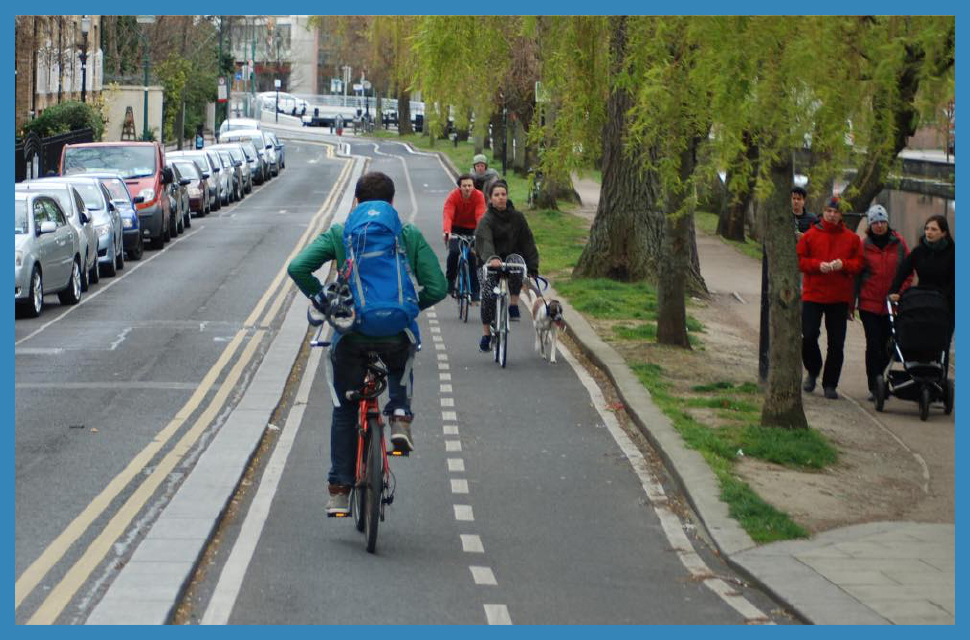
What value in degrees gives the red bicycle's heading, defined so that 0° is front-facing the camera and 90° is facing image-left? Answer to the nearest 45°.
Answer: approximately 180°

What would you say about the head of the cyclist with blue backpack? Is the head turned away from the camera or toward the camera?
away from the camera

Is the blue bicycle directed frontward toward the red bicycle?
yes

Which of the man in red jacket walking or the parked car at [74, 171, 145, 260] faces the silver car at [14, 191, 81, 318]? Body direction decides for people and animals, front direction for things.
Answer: the parked car

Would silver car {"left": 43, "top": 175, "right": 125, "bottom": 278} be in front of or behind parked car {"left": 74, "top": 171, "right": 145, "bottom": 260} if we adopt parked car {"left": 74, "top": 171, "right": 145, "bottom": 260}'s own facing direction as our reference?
in front

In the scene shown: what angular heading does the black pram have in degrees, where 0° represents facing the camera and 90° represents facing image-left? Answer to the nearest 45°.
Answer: approximately 0°

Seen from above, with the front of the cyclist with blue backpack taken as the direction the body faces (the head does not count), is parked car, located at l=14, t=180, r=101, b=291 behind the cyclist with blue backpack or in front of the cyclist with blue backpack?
in front

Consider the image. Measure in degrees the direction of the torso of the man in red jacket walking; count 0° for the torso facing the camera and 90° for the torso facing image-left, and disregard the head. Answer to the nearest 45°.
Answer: approximately 0°

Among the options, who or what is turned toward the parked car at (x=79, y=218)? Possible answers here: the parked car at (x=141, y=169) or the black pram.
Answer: the parked car at (x=141, y=169)
